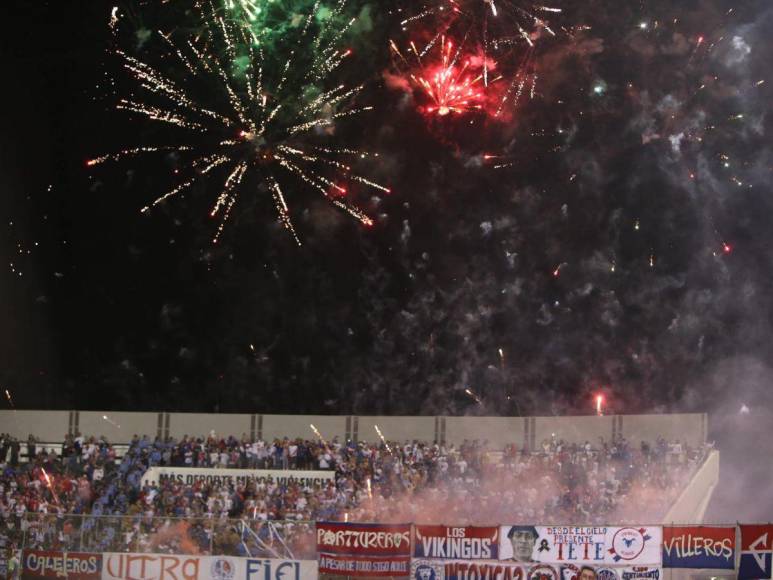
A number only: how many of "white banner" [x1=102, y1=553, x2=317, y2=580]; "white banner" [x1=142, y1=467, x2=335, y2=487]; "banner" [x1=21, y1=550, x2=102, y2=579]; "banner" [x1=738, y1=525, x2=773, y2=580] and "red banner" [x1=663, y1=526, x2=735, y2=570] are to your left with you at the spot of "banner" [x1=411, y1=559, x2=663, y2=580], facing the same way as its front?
2

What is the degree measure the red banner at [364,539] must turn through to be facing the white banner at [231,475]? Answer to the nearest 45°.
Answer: approximately 180°

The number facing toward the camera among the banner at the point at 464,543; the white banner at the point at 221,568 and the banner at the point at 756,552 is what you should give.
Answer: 3

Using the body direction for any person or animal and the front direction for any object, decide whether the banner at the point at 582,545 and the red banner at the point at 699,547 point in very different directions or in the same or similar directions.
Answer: same or similar directions

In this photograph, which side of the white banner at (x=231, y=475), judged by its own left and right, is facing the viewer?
front

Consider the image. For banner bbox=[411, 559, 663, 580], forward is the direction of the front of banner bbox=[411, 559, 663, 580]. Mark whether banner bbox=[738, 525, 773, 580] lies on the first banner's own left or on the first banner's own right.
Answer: on the first banner's own left

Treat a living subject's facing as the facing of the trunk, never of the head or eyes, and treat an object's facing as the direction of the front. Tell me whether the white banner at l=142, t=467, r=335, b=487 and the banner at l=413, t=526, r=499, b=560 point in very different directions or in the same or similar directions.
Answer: same or similar directions

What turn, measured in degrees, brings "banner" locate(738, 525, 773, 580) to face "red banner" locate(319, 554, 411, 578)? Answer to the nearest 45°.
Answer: approximately 90° to its right

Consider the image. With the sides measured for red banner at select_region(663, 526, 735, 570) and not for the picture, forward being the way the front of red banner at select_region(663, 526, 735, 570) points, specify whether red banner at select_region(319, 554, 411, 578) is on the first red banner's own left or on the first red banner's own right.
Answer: on the first red banner's own right

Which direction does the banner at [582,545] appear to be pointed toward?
toward the camera

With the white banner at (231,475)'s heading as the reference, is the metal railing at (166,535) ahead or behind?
ahead

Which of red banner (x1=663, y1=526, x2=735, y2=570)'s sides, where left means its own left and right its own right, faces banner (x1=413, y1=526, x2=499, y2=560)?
right

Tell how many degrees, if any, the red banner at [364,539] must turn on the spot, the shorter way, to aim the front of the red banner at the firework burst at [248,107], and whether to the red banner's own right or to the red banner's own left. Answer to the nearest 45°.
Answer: approximately 180°

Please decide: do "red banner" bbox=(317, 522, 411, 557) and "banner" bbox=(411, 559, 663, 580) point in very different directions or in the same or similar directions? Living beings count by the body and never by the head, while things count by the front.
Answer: same or similar directions

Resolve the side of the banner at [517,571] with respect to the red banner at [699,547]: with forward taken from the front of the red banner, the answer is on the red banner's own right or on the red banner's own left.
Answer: on the red banner's own right

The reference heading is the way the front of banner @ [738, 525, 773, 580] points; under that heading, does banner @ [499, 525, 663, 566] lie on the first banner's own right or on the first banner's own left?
on the first banner's own right
